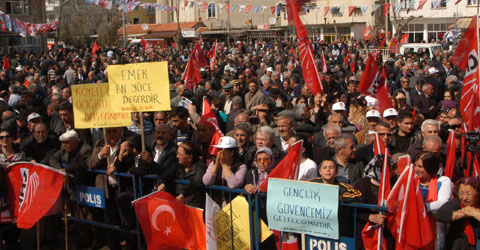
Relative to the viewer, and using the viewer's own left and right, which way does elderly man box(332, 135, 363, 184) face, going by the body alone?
facing the viewer and to the right of the viewer

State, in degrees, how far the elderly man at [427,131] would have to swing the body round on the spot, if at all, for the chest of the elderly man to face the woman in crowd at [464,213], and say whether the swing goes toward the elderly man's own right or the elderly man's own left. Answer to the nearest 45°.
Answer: approximately 45° to the elderly man's own right

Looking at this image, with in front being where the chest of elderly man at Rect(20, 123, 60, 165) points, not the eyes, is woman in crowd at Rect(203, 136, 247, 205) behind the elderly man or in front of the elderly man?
in front

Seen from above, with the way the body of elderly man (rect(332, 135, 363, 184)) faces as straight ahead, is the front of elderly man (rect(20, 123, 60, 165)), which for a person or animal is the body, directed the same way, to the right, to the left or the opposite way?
the same way

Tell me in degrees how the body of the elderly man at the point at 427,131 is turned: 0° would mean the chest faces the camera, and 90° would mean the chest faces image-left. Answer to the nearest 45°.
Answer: approximately 315°

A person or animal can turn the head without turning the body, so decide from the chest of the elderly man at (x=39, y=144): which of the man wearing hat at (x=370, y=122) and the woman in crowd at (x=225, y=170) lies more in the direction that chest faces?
the woman in crowd

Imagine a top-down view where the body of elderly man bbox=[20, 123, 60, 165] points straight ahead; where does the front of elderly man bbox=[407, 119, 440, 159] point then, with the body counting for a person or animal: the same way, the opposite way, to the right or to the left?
the same way

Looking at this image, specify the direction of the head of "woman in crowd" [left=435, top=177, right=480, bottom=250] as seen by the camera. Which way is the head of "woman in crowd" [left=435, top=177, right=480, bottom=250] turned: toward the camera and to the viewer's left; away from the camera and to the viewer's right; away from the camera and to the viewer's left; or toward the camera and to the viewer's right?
toward the camera and to the viewer's left

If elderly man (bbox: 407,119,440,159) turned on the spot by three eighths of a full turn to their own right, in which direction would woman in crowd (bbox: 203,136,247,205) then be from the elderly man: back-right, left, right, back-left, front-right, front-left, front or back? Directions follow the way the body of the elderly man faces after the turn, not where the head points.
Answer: front-left

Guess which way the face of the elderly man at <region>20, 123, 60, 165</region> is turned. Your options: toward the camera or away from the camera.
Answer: toward the camera

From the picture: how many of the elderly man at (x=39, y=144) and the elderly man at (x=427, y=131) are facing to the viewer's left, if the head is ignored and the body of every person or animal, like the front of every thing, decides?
0

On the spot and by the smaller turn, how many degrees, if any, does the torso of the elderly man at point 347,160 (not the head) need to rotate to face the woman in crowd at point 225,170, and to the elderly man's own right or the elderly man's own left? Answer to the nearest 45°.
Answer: approximately 90° to the elderly man's own right

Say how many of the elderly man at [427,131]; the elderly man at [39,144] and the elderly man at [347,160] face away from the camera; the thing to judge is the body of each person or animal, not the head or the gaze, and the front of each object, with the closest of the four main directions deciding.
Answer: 0

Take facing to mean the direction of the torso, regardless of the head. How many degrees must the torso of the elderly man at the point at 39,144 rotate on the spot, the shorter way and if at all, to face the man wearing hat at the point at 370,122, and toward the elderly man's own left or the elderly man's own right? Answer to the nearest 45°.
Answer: approximately 90° to the elderly man's own left

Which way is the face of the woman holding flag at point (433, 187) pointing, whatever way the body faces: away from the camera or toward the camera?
toward the camera

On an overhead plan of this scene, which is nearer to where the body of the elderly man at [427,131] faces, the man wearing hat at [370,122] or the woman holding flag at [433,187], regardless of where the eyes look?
the woman holding flag

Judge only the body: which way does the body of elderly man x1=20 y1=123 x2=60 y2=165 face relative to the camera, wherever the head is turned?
toward the camera

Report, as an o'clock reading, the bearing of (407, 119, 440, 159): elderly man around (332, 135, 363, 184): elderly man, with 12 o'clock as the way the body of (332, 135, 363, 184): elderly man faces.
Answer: (407, 119, 440, 159): elderly man is roughly at 9 o'clock from (332, 135, 363, 184): elderly man.

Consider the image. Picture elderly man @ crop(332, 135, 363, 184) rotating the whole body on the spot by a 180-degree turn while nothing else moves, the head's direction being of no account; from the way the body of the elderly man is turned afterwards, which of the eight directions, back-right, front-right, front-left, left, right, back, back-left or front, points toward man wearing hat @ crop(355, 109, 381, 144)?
front-right
